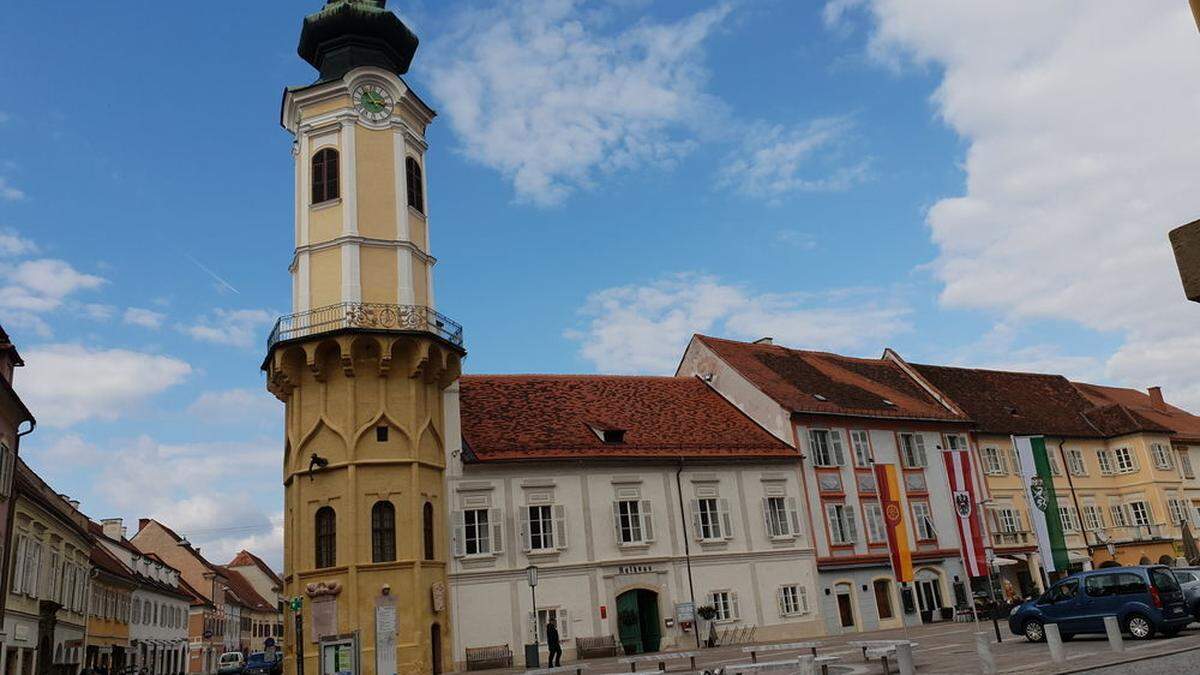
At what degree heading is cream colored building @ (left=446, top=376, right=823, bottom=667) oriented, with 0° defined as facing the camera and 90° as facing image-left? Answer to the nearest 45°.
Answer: approximately 0°

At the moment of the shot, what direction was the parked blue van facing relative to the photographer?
facing away from the viewer and to the left of the viewer

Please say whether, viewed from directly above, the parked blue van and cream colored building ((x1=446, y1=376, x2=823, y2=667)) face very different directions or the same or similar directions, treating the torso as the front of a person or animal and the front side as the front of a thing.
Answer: very different directions

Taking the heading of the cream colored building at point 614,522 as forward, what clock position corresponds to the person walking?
The person walking is roughly at 1 o'clock from the cream colored building.

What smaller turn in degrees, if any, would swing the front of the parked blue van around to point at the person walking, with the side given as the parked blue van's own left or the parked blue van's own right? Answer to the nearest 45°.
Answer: approximately 45° to the parked blue van's own left

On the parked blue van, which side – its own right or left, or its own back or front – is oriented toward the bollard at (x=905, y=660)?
left

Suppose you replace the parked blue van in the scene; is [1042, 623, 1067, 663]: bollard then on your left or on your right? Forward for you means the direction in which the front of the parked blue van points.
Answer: on your left

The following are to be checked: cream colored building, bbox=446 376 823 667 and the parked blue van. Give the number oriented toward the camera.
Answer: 1

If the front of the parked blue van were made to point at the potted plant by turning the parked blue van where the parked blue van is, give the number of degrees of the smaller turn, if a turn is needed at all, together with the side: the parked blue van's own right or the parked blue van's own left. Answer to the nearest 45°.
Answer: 0° — it already faces it

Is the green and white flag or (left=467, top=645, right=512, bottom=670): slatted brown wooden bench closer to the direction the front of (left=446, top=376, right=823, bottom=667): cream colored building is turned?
the slatted brown wooden bench

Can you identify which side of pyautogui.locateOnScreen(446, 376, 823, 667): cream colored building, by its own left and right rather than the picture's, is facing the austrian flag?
left
